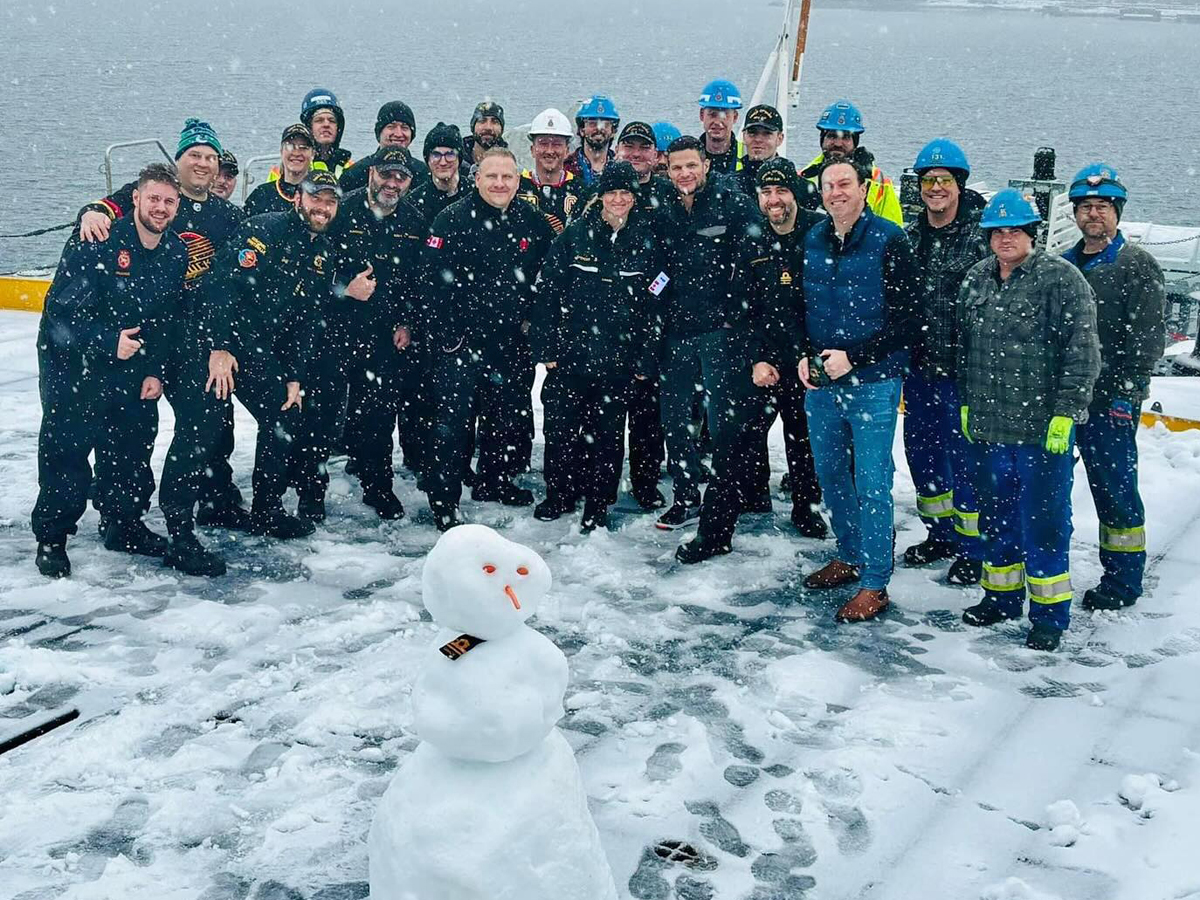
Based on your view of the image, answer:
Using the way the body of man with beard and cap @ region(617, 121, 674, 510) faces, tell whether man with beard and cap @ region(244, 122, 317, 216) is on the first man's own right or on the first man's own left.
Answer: on the first man's own right

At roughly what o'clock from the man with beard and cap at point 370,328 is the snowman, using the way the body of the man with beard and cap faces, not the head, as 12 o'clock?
The snowman is roughly at 12 o'clock from the man with beard and cap.

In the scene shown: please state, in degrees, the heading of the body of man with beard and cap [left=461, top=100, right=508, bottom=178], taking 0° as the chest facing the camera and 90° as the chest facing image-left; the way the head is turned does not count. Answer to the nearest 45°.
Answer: approximately 0°
